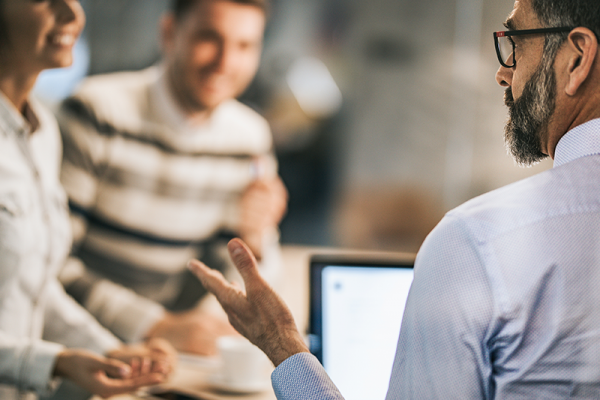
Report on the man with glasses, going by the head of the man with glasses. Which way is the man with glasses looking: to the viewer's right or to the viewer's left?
to the viewer's left

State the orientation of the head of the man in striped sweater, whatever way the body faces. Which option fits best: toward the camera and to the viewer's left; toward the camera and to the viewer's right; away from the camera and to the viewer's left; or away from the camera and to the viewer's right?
toward the camera and to the viewer's right

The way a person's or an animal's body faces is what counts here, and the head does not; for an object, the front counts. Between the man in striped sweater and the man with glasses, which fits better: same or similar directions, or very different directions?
very different directions

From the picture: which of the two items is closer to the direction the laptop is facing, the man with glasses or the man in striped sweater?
the man with glasses

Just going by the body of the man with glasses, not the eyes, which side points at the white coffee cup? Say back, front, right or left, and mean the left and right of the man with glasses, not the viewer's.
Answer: front

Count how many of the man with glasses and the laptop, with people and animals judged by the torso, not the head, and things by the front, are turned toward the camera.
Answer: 1

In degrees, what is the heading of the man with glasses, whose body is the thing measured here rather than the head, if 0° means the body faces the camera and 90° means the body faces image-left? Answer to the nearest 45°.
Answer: approximately 135°

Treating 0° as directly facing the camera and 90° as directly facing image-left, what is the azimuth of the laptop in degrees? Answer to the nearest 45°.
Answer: approximately 0°

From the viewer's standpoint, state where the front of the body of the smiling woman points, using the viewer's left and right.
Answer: facing the viewer and to the right of the viewer

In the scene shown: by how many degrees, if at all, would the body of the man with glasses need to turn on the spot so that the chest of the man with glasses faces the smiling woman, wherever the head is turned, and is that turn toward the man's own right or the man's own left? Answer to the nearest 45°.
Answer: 0° — they already face them

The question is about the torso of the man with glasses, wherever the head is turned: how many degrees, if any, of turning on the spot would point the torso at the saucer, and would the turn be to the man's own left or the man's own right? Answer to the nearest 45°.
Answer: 0° — they already face it
